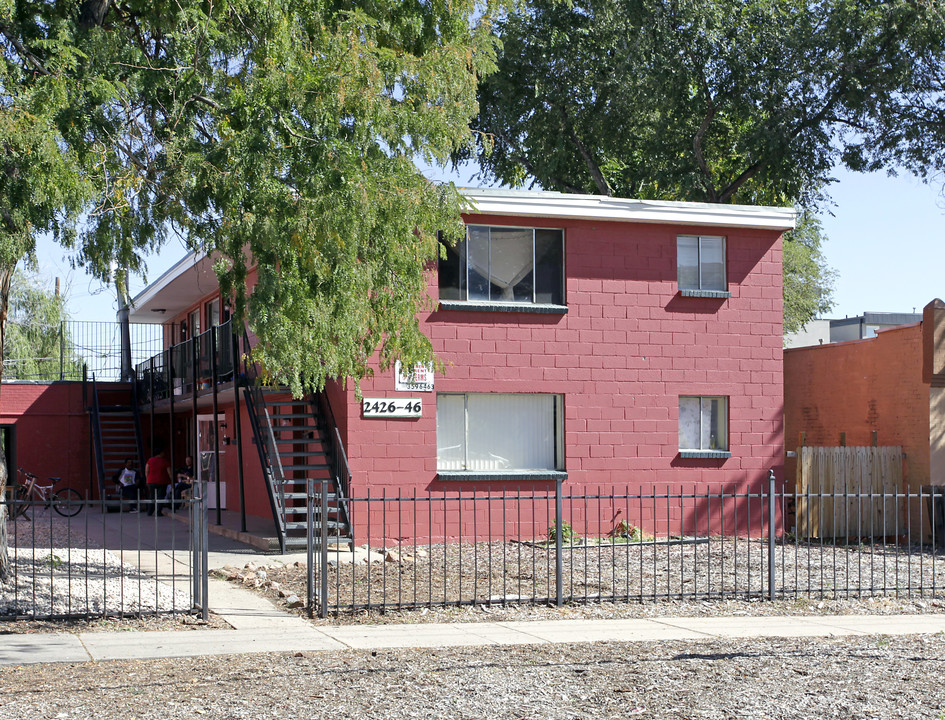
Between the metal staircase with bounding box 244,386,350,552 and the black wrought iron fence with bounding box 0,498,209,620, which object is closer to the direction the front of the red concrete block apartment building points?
the black wrought iron fence

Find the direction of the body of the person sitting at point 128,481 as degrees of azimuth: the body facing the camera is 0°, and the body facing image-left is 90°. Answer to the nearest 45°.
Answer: approximately 0°

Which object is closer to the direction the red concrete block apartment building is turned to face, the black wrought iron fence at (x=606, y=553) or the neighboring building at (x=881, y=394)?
the black wrought iron fence

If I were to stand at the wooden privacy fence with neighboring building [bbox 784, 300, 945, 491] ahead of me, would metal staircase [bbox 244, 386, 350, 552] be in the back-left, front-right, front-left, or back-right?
back-left

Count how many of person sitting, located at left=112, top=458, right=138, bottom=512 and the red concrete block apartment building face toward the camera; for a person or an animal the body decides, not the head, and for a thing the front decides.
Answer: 2

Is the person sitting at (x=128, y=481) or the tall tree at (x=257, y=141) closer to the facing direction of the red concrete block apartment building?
the tall tree

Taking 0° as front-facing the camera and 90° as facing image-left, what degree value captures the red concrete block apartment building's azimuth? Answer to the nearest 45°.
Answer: approximately 0°
